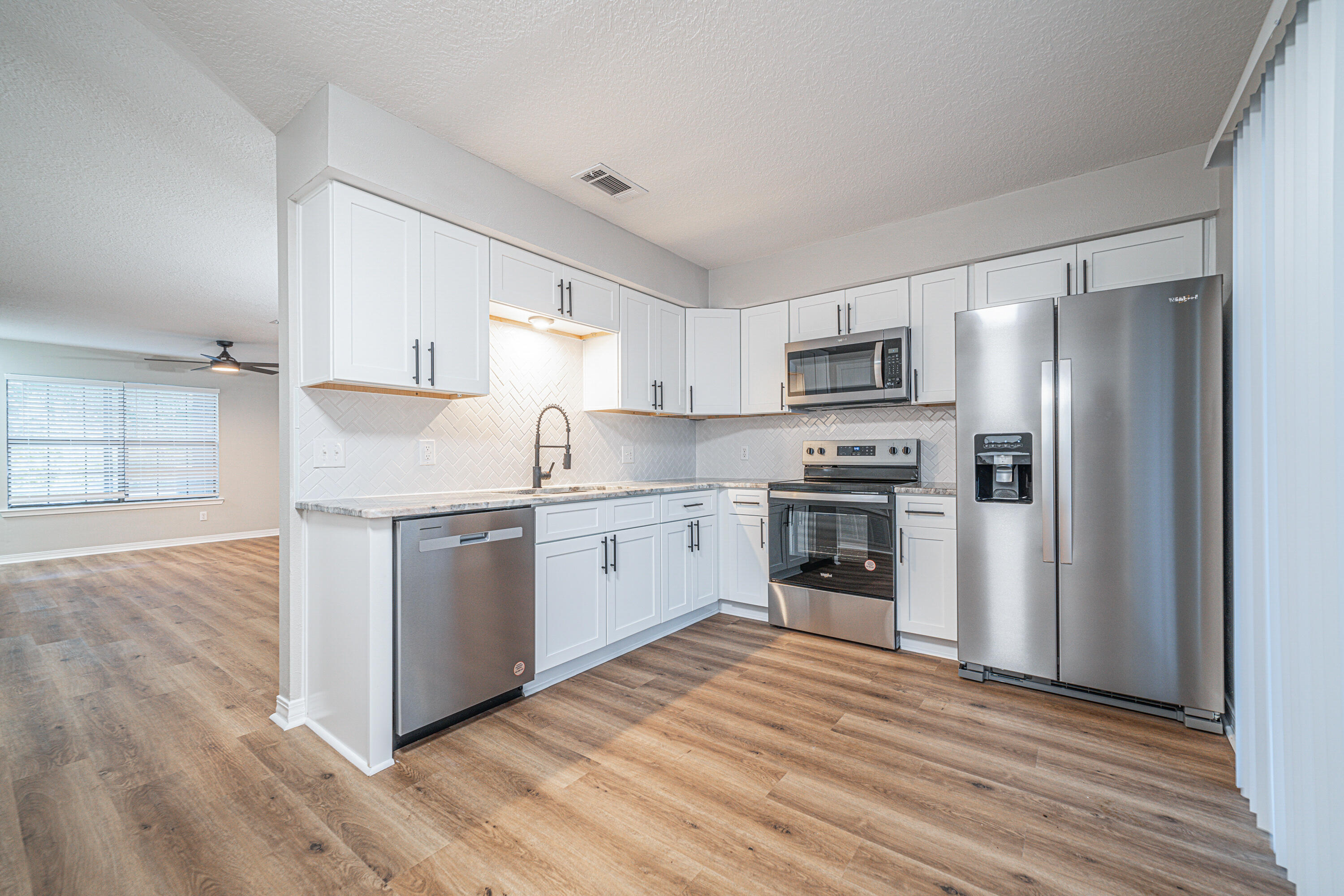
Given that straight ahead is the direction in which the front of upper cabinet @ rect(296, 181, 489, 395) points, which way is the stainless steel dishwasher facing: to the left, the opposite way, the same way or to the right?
the same way

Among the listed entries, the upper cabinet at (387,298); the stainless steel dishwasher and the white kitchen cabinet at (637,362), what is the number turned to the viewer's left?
0

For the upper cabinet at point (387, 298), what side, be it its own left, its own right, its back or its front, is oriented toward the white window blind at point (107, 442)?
back

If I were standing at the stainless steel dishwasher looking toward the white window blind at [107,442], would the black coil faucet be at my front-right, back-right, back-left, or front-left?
front-right

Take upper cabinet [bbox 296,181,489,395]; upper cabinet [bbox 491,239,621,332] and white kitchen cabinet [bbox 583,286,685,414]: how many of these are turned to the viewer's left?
0

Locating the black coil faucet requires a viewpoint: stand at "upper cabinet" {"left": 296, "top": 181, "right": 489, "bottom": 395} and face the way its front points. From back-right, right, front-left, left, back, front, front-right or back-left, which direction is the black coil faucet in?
left

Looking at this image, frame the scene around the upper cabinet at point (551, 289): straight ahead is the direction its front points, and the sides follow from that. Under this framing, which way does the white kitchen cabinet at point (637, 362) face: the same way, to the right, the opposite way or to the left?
the same way

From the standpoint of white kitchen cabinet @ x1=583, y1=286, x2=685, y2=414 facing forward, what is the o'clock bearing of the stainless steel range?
The stainless steel range is roughly at 11 o'clock from the white kitchen cabinet.

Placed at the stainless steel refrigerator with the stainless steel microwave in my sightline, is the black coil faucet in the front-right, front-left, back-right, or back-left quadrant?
front-left

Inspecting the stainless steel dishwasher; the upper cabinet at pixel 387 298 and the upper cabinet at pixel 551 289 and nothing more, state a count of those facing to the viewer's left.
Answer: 0

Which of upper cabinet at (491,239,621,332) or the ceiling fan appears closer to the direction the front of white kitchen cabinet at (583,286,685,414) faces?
the upper cabinet

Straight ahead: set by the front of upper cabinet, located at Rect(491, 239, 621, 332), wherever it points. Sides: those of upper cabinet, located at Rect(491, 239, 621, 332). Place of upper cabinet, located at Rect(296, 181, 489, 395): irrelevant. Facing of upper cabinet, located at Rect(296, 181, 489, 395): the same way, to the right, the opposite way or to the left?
the same way

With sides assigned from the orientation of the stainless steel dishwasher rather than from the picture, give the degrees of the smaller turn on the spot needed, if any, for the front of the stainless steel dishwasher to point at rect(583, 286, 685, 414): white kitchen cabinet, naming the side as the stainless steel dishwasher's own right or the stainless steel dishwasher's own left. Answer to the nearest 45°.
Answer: approximately 90° to the stainless steel dishwasher's own left

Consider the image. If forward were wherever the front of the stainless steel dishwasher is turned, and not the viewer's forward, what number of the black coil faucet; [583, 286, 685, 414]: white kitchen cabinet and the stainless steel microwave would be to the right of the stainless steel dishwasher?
0

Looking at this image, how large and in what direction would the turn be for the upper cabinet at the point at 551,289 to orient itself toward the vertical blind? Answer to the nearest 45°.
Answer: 0° — it already faces it

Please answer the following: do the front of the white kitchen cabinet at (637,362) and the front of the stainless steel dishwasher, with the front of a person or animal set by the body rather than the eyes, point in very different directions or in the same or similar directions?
same or similar directions

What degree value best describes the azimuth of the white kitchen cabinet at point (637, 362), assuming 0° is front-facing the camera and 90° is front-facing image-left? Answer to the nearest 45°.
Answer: approximately 315°
